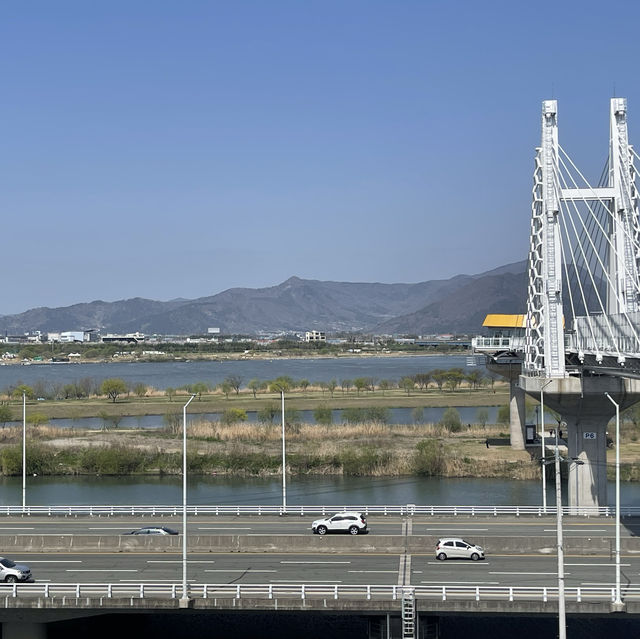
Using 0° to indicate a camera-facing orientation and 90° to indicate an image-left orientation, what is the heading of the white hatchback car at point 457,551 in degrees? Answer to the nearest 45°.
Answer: approximately 270°

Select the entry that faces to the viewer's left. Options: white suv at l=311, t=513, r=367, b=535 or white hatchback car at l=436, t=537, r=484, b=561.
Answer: the white suv

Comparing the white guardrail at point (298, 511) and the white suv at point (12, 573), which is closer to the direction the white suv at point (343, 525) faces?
the white suv

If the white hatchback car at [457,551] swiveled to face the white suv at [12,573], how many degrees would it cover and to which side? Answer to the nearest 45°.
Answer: approximately 180°

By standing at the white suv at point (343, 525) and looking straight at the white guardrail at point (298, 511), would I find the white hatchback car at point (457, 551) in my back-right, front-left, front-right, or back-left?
back-right

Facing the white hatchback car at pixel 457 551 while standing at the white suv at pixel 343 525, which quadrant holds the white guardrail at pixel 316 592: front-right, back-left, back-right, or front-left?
front-right

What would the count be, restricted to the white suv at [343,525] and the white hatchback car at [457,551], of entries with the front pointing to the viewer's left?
1

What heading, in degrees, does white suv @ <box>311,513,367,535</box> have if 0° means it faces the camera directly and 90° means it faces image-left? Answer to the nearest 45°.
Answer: approximately 90°

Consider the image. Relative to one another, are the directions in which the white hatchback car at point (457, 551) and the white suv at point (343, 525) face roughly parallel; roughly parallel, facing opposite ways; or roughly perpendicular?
roughly parallel, facing opposite ways
